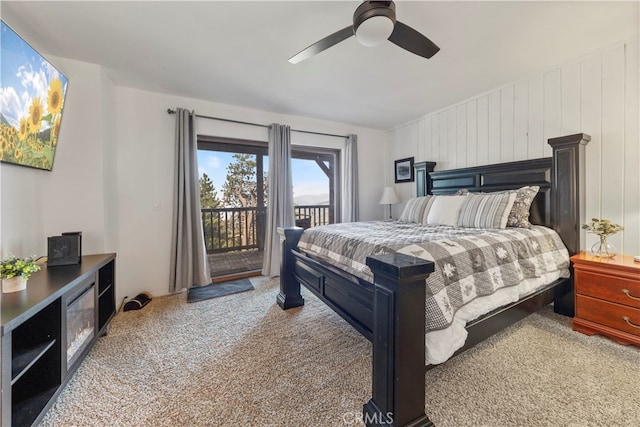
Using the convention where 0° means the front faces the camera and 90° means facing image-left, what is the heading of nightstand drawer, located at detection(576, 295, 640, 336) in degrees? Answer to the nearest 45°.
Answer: approximately 45°

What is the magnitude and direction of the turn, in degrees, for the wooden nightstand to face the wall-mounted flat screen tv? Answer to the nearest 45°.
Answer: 0° — it already faces it

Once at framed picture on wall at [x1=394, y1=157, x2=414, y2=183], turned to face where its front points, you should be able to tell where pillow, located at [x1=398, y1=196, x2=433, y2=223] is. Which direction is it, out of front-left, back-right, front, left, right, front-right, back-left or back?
front-left

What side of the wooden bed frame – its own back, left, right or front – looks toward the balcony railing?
right

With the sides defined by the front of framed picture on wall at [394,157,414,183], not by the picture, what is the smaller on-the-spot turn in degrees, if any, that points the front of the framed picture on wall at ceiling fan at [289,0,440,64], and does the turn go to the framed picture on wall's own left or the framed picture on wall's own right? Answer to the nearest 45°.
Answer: approximately 45° to the framed picture on wall's own left

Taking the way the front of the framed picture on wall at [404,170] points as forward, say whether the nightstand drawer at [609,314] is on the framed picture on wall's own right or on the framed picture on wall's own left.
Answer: on the framed picture on wall's own left

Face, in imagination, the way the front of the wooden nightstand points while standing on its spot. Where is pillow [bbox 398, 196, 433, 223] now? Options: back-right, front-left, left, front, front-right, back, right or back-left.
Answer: front-right

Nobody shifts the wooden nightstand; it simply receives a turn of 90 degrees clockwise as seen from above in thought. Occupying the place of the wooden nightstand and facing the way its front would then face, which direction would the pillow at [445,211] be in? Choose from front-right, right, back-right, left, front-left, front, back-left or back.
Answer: front-left

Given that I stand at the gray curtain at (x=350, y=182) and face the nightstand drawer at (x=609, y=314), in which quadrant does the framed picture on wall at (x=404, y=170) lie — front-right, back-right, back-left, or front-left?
front-left

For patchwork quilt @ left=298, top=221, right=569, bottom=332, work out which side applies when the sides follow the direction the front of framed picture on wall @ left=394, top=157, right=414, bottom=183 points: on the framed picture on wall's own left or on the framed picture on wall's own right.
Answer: on the framed picture on wall's own left

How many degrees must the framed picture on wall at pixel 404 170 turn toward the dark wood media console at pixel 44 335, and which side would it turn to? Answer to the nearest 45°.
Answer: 0° — it already faces it

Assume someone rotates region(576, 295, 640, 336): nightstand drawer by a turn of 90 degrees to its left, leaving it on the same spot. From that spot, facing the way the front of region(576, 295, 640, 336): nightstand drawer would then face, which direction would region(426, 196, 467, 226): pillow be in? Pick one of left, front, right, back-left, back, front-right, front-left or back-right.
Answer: back-right

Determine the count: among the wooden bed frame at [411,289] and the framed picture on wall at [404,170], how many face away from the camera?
0

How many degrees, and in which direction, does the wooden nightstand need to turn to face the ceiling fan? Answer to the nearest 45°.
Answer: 0° — it already faces it

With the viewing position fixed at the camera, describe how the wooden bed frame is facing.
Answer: facing the viewer and to the left of the viewer
